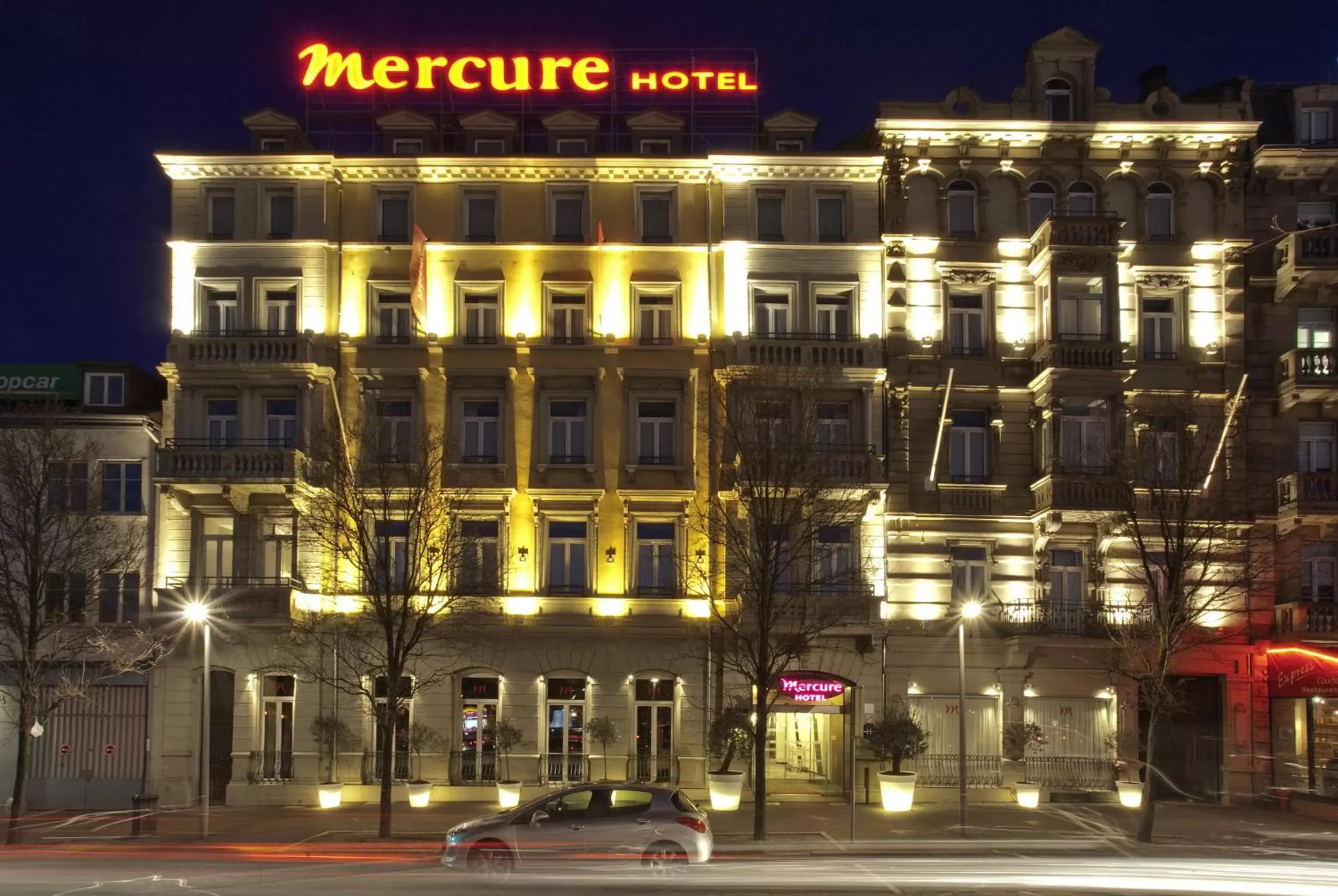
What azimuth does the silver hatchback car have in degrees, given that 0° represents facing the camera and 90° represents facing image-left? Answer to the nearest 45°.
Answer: approximately 90°

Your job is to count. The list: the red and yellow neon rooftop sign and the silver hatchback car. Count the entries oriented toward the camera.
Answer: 1

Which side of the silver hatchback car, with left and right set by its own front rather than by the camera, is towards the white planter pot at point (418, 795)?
right

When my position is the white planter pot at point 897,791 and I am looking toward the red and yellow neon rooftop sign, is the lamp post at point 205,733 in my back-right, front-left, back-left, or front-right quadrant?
front-left

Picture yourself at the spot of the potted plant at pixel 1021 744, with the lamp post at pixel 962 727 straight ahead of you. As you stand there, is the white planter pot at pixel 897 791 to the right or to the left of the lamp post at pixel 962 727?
right

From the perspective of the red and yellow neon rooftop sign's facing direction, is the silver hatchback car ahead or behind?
ahead

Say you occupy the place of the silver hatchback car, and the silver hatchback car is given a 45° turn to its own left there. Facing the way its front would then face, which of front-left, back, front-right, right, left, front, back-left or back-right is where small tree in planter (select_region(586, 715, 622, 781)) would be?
back-right

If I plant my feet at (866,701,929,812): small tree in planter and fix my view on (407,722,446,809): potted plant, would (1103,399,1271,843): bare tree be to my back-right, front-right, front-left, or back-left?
back-left

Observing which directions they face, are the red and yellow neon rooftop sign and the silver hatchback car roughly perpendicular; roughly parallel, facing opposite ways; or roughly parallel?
roughly perpendicular
